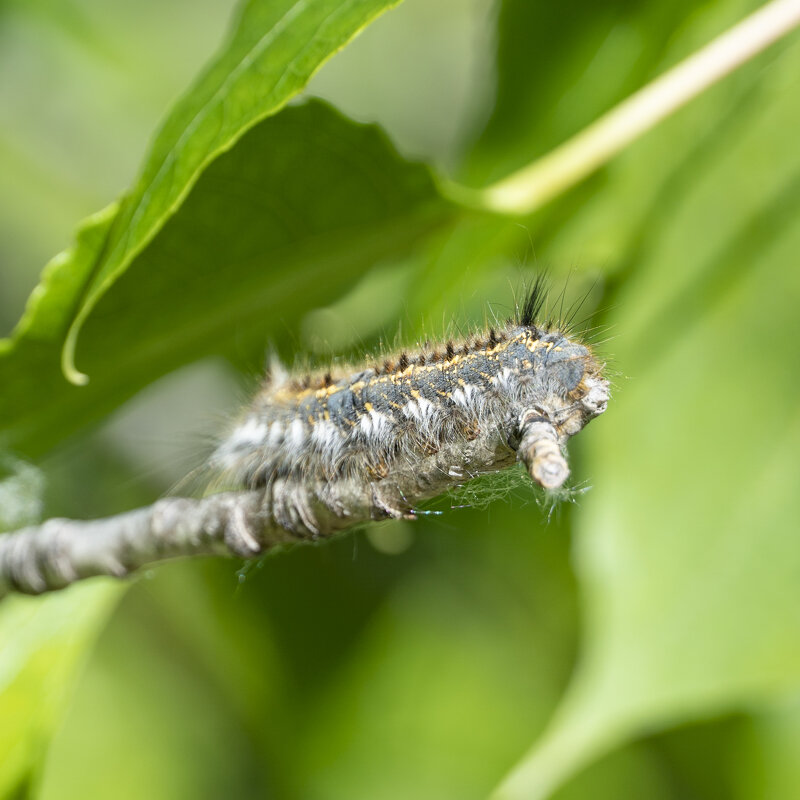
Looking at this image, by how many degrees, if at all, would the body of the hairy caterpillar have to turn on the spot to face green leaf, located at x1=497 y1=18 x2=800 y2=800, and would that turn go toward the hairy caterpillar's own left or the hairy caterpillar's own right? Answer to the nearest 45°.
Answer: approximately 45° to the hairy caterpillar's own left

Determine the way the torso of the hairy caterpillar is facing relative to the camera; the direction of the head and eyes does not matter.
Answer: to the viewer's right
